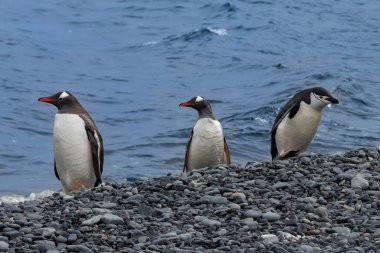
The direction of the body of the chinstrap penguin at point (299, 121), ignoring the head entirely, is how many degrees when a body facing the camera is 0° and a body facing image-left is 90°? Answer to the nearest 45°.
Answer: approximately 315°

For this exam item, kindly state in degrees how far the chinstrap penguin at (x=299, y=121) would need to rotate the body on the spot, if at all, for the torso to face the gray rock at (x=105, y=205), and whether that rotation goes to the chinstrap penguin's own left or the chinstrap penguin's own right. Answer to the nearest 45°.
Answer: approximately 90° to the chinstrap penguin's own right

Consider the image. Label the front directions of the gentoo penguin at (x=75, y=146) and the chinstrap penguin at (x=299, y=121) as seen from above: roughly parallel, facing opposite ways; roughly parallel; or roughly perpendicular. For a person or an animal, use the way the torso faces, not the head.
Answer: roughly perpendicular

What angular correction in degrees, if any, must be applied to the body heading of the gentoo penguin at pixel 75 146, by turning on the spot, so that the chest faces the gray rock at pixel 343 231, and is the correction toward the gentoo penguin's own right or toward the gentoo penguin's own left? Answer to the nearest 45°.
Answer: approximately 90° to the gentoo penguin's own left

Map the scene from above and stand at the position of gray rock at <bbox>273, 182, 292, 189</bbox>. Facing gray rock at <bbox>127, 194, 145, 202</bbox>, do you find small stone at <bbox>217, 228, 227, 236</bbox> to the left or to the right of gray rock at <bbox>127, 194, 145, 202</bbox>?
left

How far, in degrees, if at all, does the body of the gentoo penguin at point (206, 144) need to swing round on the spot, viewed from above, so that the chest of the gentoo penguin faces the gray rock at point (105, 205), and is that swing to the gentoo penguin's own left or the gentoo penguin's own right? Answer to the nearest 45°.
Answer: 0° — it already faces it
